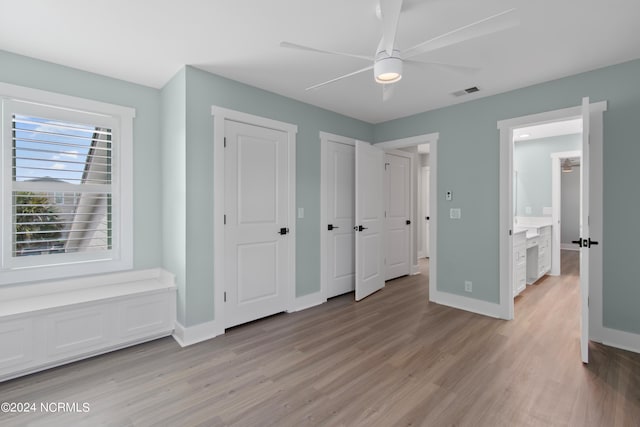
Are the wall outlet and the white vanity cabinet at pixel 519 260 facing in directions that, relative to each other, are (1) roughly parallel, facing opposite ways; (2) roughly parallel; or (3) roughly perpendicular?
roughly perpendicular

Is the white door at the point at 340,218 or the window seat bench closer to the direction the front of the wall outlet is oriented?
the window seat bench

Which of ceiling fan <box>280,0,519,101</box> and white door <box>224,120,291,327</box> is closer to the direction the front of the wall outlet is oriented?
the ceiling fan

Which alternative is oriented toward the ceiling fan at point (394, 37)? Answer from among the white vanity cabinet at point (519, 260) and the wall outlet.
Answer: the wall outlet

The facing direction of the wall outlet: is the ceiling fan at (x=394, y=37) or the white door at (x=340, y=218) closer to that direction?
the ceiling fan

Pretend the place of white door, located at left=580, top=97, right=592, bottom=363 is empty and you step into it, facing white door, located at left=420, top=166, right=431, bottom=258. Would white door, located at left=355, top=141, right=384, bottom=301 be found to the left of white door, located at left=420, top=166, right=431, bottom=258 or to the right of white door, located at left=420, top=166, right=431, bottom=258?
left

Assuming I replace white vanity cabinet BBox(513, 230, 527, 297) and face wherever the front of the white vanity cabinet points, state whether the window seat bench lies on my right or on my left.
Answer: on my right

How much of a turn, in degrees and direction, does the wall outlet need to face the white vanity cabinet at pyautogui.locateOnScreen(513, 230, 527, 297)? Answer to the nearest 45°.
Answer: approximately 135° to its left

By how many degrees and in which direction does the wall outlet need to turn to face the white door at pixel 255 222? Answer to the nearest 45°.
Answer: approximately 45° to its right

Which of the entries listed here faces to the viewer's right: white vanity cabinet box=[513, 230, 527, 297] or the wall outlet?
the white vanity cabinet

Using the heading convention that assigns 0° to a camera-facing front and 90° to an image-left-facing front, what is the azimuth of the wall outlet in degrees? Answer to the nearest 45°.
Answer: approximately 0°

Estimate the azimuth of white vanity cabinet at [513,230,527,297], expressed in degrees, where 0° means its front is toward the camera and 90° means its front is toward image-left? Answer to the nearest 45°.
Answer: approximately 270°

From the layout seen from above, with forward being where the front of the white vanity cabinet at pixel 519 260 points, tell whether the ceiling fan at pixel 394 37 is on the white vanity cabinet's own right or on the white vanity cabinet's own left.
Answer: on the white vanity cabinet's own right

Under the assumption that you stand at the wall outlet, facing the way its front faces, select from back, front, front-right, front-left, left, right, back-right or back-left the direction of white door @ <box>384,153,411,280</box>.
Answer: back-right
